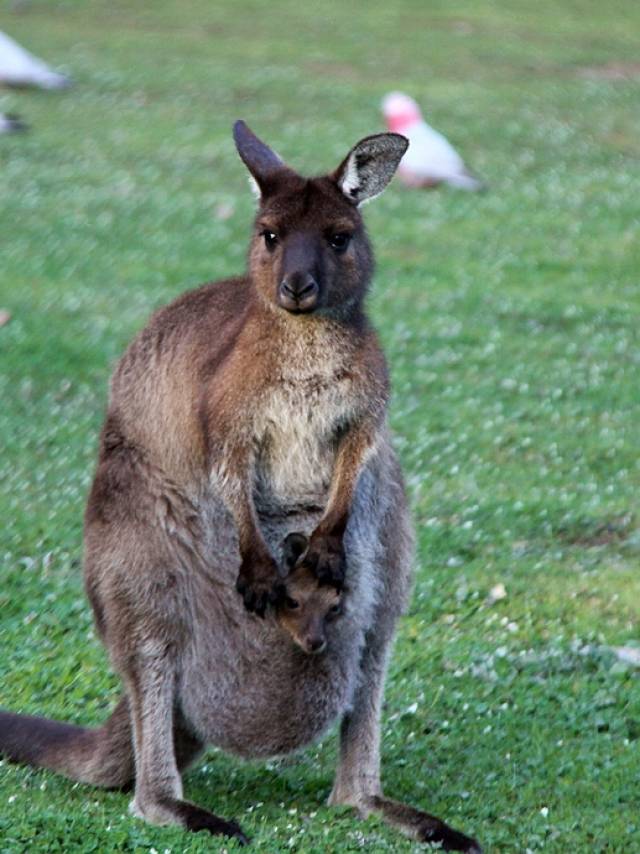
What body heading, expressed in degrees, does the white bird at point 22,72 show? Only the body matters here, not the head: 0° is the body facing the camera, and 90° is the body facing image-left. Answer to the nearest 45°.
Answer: approximately 90°

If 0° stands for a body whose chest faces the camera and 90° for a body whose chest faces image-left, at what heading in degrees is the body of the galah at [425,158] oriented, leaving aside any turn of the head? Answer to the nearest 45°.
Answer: approximately 90°

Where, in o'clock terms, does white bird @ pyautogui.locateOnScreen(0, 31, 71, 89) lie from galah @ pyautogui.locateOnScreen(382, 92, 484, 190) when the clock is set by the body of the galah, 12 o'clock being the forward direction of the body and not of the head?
The white bird is roughly at 1 o'clock from the galah.

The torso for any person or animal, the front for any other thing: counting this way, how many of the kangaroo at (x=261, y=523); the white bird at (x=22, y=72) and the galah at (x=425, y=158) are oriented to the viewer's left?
2

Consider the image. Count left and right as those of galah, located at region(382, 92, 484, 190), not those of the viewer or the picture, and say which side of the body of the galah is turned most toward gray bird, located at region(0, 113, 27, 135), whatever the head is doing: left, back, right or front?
front

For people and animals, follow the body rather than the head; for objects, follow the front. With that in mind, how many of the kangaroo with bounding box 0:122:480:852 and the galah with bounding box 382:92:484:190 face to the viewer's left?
1

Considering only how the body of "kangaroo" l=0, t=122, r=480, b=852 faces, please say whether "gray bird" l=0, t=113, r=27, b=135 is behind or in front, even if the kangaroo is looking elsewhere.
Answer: behind

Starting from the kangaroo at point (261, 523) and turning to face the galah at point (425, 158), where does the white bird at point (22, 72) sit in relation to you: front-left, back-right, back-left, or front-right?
front-left

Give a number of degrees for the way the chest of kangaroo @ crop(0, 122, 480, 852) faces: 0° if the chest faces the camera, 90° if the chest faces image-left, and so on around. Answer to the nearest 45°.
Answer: approximately 315°

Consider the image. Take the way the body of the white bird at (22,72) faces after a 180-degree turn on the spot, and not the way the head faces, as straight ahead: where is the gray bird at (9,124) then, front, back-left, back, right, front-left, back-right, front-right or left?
right

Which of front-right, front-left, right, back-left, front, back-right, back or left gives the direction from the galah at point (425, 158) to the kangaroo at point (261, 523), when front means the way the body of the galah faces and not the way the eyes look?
left
